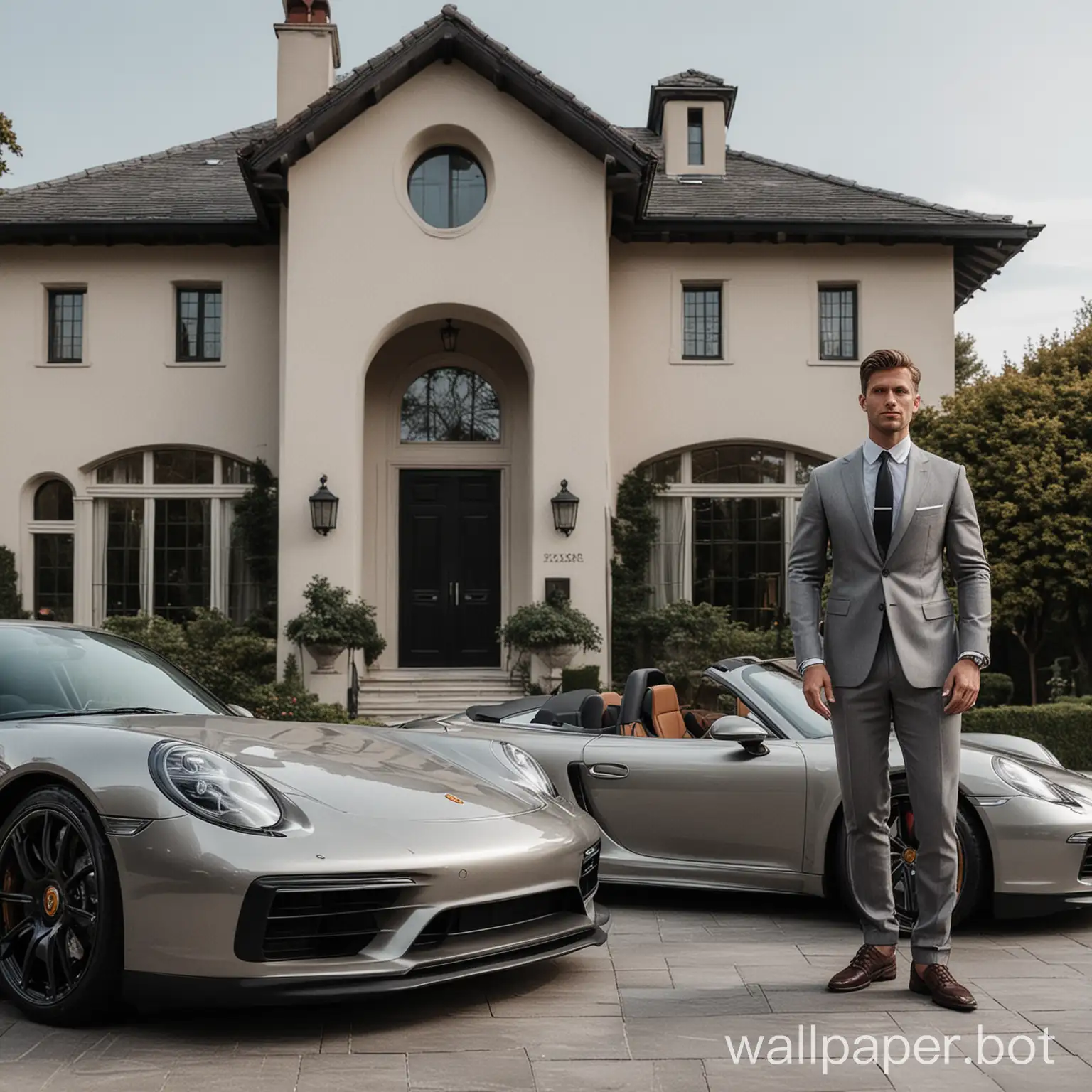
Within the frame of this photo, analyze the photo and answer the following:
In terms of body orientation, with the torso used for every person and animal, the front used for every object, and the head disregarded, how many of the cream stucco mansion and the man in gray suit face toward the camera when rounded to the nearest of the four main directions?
2

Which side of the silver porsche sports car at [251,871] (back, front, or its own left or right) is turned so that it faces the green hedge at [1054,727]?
left

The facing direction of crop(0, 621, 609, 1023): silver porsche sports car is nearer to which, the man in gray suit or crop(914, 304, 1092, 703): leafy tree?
the man in gray suit

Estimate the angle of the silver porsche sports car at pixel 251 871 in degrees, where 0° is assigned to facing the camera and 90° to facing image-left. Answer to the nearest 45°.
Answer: approximately 315°

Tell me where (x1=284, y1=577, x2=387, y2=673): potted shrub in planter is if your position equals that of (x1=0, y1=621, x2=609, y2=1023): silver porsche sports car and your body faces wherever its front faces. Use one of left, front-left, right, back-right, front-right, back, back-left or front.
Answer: back-left

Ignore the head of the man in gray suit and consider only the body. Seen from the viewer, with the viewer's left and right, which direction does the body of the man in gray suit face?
facing the viewer

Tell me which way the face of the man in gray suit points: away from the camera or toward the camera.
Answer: toward the camera

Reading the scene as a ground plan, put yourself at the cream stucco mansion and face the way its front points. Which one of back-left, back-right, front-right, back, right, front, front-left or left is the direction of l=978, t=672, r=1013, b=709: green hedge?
left

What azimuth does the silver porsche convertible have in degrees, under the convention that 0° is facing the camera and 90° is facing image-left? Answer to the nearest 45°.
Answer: approximately 315°

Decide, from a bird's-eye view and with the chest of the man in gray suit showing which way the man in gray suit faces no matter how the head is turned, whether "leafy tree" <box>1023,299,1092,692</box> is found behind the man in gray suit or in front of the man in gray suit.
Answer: behind

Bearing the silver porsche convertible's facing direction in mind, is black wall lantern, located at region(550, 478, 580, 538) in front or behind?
behind

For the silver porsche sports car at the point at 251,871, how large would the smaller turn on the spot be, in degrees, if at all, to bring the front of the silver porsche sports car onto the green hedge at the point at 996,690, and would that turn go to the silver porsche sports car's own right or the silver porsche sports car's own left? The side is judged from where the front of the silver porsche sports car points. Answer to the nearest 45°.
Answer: approximately 90° to the silver porsche sports car's own left

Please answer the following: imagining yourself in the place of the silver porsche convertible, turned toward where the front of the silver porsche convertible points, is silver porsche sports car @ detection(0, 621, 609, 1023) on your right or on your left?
on your right
